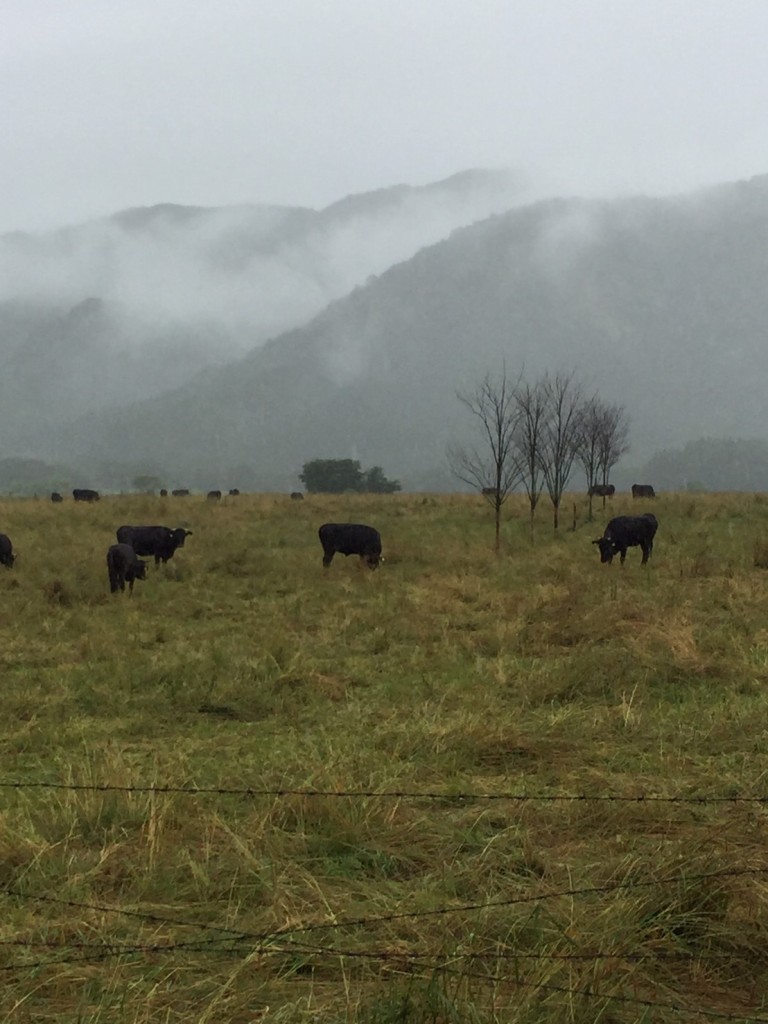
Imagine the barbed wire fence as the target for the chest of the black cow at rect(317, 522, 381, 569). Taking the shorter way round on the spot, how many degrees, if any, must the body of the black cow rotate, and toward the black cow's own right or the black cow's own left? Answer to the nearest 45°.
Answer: approximately 90° to the black cow's own right

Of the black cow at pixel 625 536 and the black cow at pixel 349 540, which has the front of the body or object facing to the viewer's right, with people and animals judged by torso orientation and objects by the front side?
the black cow at pixel 349 540

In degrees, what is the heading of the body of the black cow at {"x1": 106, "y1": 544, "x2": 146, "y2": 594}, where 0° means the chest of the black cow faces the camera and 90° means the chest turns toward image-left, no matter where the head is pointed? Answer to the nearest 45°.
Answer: approximately 225°

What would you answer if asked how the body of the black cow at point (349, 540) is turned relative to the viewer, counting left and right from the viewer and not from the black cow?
facing to the right of the viewer

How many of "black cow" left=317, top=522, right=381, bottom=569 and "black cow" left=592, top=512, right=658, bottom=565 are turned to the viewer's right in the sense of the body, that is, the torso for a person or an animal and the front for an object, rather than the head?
1

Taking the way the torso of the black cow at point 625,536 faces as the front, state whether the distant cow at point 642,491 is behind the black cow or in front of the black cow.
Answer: behind

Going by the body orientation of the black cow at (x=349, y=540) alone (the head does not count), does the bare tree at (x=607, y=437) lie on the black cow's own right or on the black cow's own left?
on the black cow's own left

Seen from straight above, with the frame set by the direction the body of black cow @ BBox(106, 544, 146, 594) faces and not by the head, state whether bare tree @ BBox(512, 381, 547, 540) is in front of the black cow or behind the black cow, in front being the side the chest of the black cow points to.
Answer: in front

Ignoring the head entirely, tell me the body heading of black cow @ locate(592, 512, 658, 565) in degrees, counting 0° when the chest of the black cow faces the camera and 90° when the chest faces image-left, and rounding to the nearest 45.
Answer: approximately 45°

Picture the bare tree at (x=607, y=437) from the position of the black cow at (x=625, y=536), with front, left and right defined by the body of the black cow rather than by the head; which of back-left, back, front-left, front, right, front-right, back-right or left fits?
back-right

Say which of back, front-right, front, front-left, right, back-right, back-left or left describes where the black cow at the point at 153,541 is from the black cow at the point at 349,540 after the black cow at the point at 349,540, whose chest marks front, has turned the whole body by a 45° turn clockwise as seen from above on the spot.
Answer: back-right

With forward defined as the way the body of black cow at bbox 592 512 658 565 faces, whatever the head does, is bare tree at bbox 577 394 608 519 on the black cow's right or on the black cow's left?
on the black cow's right
